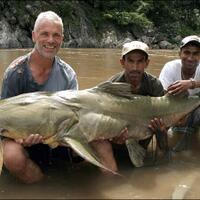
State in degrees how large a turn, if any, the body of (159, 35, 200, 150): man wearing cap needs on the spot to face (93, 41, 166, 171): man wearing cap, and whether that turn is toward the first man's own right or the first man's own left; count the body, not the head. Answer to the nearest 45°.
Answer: approximately 45° to the first man's own right

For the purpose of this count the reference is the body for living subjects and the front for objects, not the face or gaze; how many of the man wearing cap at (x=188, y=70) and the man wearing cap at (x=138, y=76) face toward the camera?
2

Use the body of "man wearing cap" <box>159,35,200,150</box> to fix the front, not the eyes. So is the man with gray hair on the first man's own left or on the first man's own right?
on the first man's own right

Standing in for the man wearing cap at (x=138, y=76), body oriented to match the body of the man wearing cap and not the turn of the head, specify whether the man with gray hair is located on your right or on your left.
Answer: on your right

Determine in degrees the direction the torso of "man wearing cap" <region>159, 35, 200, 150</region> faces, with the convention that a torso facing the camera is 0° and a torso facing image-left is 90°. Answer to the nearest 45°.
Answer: approximately 0°
